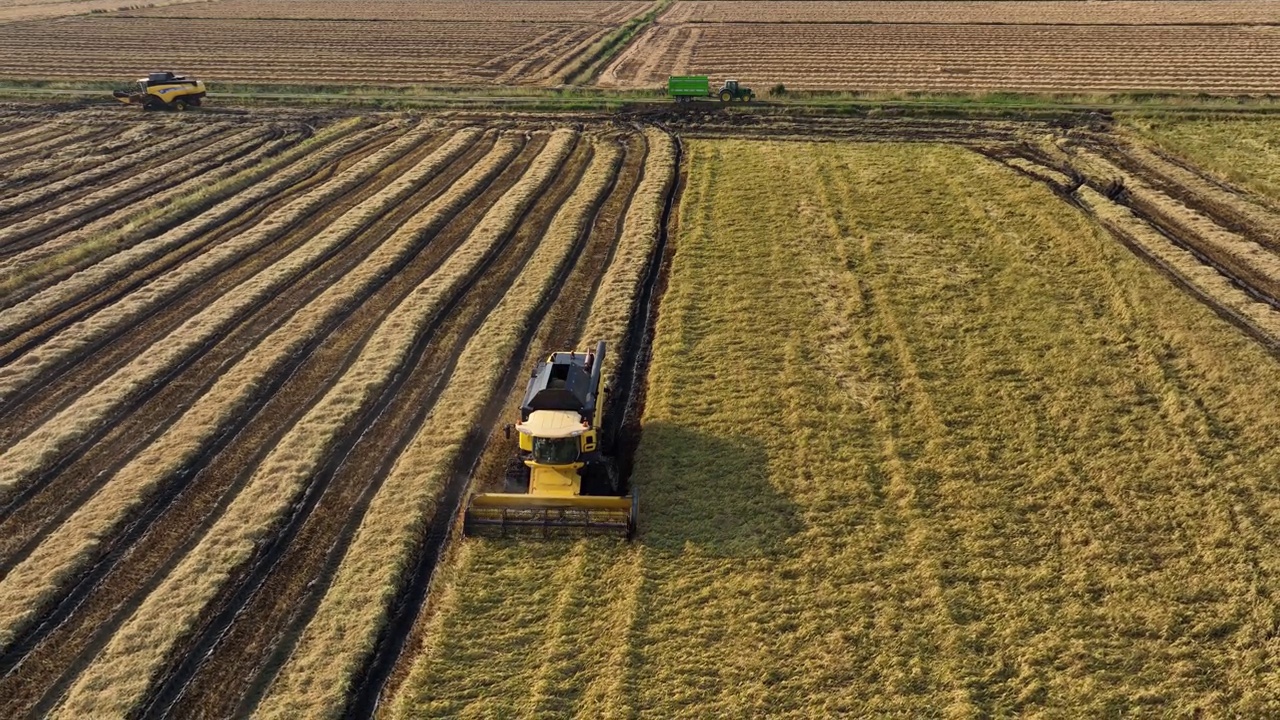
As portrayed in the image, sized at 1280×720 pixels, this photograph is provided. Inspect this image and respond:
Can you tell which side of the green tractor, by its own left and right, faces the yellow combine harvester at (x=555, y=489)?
right

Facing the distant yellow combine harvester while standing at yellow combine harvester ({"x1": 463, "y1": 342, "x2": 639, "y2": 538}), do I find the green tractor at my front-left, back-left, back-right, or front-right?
front-right

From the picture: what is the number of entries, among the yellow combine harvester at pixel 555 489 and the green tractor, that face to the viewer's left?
0

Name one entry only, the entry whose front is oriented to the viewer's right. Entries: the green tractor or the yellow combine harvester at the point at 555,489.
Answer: the green tractor

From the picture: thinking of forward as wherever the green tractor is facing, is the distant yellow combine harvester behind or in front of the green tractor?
behind

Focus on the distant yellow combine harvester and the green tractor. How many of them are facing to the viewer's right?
1

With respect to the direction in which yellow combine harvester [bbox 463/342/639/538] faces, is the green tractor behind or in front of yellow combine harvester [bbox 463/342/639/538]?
behind

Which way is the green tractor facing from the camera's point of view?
to the viewer's right

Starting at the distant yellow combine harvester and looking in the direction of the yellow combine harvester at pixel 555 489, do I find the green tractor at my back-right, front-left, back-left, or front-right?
front-left

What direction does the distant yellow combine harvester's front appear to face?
to the viewer's left

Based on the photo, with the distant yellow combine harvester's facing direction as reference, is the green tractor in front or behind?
behind

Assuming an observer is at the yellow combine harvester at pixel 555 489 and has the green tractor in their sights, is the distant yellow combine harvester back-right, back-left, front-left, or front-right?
front-left

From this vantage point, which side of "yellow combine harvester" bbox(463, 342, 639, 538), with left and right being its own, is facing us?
front

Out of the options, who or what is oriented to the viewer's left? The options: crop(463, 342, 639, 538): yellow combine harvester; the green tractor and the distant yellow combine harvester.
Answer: the distant yellow combine harvester

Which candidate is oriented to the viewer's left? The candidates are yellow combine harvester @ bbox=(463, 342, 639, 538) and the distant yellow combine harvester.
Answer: the distant yellow combine harvester
